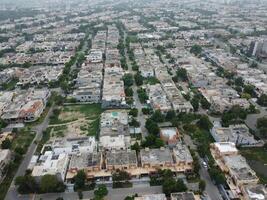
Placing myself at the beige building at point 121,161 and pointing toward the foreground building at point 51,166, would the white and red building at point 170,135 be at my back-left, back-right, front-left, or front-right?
back-right

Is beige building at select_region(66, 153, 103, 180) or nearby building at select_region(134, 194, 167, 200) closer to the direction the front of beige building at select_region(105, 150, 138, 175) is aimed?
the nearby building

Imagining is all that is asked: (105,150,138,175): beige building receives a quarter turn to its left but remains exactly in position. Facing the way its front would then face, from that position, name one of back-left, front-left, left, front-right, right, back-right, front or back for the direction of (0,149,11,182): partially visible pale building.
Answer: back

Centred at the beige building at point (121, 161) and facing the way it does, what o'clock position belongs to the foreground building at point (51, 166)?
The foreground building is roughly at 3 o'clock from the beige building.

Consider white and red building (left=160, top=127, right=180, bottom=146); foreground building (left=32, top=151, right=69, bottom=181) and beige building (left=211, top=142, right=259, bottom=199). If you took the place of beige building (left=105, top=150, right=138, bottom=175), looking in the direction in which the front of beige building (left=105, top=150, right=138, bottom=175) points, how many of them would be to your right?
1

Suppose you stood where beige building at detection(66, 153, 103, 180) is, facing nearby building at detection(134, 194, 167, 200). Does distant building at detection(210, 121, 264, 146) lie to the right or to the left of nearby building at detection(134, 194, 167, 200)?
left

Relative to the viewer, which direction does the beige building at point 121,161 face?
toward the camera

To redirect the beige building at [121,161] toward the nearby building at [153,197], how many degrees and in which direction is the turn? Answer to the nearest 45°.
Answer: approximately 45° to its left

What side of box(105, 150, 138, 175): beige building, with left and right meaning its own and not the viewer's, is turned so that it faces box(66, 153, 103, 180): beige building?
right

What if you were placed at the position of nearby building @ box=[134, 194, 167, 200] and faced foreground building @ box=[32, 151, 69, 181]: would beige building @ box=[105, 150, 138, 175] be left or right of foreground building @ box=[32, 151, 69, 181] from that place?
right

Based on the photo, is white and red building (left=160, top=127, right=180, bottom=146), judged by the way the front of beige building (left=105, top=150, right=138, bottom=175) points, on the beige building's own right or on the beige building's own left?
on the beige building's own left

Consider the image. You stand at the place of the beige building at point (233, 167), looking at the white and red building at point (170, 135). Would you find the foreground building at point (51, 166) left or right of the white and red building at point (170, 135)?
left

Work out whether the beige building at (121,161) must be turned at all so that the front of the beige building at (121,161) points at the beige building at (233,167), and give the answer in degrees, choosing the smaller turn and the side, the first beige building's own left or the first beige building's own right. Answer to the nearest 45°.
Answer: approximately 90° to the first beige building's own left
